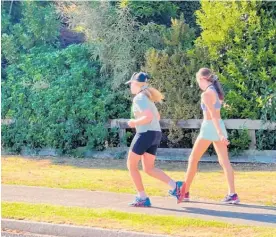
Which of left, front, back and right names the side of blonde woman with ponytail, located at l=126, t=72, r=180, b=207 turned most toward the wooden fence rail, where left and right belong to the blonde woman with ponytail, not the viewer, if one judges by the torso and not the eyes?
right

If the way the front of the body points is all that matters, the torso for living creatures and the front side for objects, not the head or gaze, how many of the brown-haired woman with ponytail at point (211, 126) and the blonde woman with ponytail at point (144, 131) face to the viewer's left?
2

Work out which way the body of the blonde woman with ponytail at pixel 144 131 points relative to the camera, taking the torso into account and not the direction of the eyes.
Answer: to the viewer's left

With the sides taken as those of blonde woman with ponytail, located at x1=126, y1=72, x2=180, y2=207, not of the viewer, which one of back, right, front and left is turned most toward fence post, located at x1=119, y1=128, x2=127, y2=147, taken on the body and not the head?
right

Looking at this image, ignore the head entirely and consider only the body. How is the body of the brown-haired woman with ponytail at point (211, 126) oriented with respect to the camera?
to the viewer's left

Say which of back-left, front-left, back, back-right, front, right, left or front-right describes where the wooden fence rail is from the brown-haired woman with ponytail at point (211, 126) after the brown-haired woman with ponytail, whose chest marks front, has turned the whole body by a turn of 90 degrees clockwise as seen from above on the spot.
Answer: front
